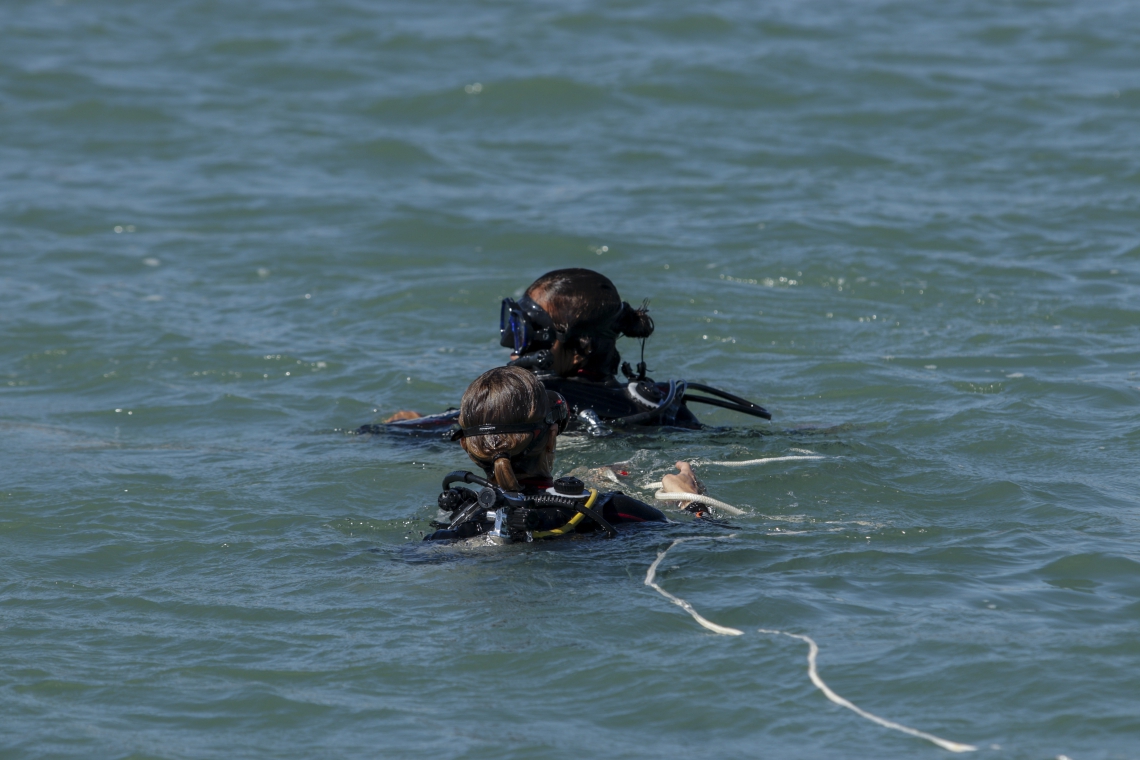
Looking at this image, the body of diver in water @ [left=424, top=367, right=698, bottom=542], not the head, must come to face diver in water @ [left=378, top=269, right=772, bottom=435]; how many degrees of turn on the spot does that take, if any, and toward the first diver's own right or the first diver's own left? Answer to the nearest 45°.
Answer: approximately 45° to the first diver's own left

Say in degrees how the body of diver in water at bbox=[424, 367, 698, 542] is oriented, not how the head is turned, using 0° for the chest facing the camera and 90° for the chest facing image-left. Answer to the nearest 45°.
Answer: approximately 225°

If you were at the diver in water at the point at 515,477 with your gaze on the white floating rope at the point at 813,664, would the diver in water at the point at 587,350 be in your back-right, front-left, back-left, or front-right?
back-left

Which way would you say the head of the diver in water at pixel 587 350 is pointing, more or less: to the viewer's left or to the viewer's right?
to the viewer's left

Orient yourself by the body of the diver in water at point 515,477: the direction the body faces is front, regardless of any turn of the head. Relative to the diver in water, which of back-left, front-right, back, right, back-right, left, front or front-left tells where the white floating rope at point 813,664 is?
right

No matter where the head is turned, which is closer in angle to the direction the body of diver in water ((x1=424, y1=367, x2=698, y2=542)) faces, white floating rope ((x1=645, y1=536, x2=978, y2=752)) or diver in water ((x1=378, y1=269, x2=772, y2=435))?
the diver in water

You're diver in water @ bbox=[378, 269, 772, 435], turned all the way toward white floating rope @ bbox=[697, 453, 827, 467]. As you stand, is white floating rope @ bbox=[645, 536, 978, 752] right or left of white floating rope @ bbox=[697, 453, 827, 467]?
right
